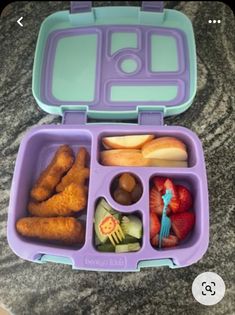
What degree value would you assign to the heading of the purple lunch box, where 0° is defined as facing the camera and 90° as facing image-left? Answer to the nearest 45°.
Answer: approximately 0°
